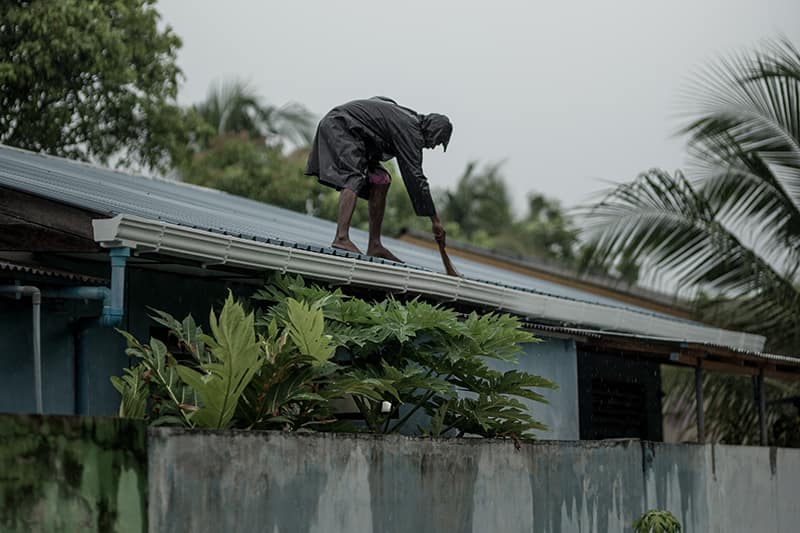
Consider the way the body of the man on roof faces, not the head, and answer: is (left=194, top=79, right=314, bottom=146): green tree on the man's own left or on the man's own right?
on the man's own left

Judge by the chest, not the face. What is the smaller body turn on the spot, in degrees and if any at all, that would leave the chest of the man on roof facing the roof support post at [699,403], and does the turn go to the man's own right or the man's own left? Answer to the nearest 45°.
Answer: approximately 45° to the man's own left

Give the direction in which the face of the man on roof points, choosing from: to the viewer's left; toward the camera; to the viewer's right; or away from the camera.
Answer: to the viewer's right

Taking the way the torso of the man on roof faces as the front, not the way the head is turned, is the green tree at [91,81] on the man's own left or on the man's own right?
on the man's own left

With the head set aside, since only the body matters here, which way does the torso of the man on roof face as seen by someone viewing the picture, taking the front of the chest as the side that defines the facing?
to the viewer's right

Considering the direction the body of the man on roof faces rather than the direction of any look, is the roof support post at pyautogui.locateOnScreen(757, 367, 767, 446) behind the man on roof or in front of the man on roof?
in front

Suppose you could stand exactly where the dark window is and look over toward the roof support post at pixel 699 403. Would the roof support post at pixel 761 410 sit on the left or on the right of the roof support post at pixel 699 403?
left

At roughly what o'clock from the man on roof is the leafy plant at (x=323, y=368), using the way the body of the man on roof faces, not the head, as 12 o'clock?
The leafy plant is roughly at 3 o'clock from the man on roof.

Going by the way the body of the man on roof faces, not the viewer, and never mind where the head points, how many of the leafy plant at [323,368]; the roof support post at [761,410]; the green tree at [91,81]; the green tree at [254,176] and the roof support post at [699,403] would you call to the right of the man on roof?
1

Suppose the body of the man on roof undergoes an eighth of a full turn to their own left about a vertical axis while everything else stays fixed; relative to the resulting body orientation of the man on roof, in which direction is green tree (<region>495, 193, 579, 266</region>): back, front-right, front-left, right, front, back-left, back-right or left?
front-left

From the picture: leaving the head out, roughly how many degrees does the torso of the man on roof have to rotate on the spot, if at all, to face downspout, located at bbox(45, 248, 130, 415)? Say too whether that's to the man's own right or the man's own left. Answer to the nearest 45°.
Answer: approximately 135° to the man's own right

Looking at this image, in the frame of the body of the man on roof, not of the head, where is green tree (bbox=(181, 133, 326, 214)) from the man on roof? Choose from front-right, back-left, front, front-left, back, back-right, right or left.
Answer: left

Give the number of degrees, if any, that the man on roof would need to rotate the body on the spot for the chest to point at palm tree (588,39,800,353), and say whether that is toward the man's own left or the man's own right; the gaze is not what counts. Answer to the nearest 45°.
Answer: approximately 45° to the man's own left
